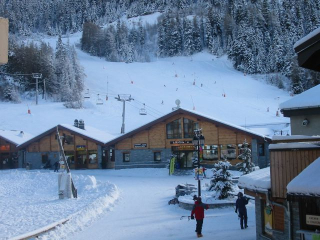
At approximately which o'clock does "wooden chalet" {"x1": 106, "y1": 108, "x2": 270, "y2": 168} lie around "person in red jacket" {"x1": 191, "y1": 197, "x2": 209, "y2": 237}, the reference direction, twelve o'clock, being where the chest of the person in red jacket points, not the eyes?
The wooden chalet is roughly at 12 o'clock from the person in red jacket.

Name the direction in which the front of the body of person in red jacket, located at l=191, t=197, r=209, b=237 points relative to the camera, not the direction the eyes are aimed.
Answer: away from the camera

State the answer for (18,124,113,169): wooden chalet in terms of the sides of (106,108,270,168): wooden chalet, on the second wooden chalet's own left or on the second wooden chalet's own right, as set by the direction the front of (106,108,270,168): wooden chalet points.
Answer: on the second wooden chalet's own right

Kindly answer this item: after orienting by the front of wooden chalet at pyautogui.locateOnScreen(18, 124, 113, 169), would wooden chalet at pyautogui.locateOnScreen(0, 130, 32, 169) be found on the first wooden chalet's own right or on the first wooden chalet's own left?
on the first wooden chalet's own right

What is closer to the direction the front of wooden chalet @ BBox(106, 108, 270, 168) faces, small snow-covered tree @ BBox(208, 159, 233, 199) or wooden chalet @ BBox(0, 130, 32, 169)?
the small snow-covered tree

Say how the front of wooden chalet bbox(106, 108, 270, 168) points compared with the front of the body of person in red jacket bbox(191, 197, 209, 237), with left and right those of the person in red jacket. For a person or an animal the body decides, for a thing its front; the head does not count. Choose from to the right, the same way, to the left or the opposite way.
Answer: the opposite way

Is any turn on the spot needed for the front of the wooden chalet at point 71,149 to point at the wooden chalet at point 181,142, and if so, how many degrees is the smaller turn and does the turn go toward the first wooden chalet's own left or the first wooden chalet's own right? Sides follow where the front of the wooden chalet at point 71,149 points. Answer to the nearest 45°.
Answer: approximately 45° to the first wooden chalet's own left

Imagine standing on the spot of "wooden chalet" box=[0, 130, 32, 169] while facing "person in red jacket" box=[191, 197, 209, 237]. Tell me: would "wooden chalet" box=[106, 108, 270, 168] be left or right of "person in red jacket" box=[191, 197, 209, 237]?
left
